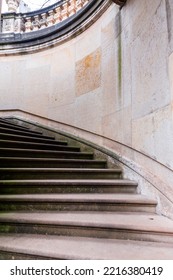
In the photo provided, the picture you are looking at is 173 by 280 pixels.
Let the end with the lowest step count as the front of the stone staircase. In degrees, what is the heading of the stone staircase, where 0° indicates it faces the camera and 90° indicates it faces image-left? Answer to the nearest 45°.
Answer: approximately 0°

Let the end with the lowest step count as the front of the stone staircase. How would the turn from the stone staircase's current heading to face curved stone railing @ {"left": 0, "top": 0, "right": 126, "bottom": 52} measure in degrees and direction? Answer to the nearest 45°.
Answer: approximately 180°

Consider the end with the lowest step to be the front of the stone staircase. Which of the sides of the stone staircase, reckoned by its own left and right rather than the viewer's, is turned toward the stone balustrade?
back
